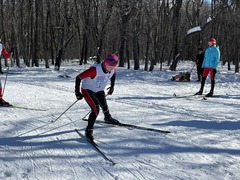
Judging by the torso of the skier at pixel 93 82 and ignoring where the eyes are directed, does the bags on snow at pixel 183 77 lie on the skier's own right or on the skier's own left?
on the skier's own left
